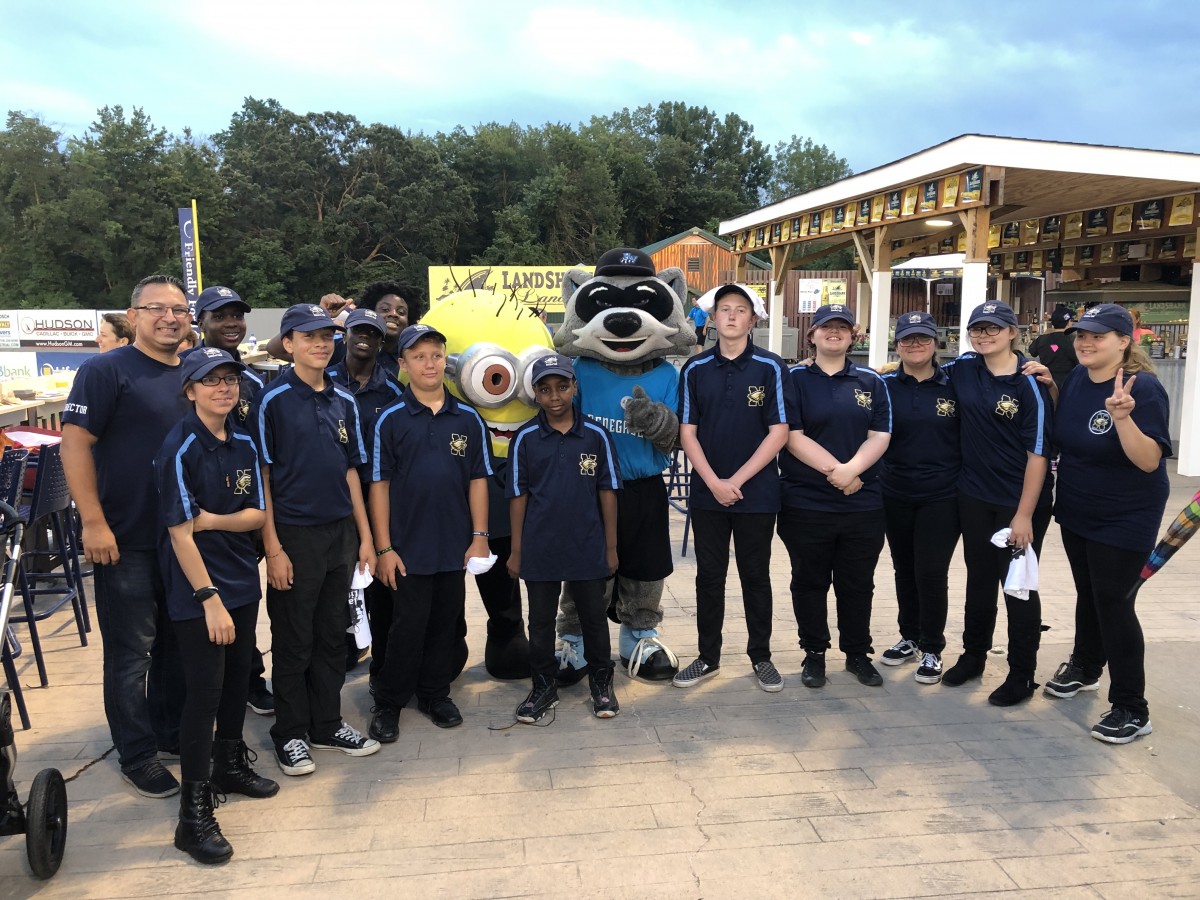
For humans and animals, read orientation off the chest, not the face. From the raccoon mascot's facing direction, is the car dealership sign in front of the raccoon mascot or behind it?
behind

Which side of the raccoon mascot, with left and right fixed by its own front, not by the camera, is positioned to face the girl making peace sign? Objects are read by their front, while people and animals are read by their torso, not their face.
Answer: left

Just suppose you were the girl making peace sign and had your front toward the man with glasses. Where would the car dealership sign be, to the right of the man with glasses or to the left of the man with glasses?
right

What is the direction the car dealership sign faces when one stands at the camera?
facing the viewer

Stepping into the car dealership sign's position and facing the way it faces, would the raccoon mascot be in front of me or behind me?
in front

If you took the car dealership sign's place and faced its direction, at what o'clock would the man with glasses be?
The man with glasses is roughly at 12 o'clock from the car dealership sign.

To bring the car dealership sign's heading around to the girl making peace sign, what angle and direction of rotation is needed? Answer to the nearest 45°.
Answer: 0° — it already faces them

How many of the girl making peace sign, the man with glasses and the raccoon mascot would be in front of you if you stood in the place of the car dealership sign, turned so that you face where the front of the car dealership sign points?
3

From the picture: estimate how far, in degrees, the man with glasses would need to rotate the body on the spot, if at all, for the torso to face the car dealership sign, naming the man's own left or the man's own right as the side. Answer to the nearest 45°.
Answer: approximately 135° to the man's own left

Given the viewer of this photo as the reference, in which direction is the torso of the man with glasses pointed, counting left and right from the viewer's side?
facing the viewer and to the right of the viewer

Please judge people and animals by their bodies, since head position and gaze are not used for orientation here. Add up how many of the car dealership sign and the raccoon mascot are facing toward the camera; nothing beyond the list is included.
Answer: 2

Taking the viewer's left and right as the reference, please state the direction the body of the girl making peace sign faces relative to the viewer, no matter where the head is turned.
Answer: facing the viewer and to the left of the viewer
